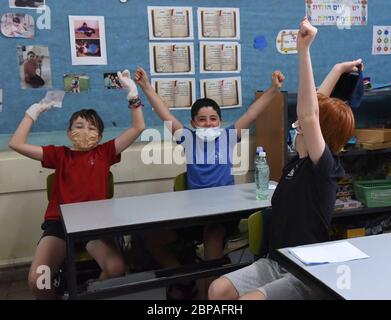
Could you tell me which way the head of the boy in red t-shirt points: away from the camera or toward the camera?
toward the camera

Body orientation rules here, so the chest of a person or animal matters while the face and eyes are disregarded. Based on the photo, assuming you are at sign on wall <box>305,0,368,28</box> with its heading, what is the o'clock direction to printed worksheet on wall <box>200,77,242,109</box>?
The printed worksheet on wall is roughly at 2 o'clock from the sign on wall.

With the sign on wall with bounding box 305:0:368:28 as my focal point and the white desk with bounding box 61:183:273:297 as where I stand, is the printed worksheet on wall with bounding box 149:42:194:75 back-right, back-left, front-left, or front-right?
front-left

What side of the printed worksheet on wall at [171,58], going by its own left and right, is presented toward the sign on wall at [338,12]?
left

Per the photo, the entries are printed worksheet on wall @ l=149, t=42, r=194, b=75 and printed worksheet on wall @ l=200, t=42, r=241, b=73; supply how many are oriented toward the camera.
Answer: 2

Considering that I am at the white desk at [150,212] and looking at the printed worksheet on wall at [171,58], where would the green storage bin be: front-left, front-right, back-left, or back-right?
front-right

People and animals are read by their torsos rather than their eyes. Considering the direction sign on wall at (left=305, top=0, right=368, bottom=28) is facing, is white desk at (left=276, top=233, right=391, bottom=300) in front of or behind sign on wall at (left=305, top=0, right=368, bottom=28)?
in front

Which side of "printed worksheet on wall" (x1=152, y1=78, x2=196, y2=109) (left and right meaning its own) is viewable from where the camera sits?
front

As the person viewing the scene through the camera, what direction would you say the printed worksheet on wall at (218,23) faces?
facing the viewer

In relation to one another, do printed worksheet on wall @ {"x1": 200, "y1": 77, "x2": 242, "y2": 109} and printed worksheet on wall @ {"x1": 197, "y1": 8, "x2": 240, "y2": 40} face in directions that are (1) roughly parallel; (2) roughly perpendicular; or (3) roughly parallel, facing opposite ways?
roughly parallel

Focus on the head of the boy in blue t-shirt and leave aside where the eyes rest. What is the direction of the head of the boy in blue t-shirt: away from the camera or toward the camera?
toward the camera
